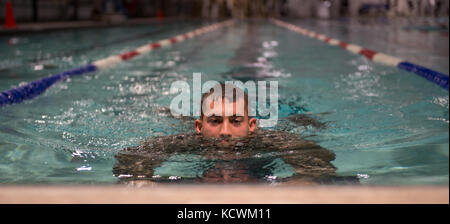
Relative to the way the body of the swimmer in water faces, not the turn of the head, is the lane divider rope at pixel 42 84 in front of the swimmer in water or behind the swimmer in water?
behind

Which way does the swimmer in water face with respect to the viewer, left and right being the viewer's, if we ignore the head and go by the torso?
facing the viewer
